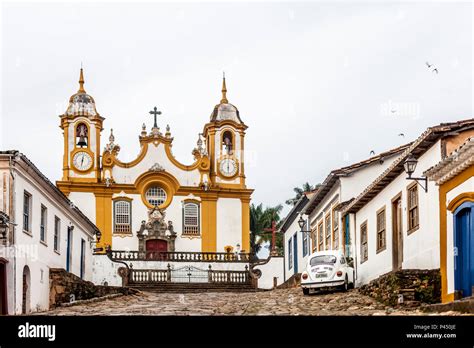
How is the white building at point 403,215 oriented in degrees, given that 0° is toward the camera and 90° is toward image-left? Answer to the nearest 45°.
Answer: approximately 45°

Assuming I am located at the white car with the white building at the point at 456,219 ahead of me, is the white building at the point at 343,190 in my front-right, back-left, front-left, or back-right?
back-left

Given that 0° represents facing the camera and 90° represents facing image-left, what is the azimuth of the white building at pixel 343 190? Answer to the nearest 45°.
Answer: approximately 45°

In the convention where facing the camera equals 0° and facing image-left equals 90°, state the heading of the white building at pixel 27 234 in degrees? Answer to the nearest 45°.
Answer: approximately 315°

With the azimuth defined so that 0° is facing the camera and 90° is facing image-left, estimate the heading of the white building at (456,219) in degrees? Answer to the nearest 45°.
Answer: approximately 45°

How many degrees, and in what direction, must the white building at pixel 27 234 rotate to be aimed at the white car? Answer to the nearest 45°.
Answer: approximately 45° to its left
